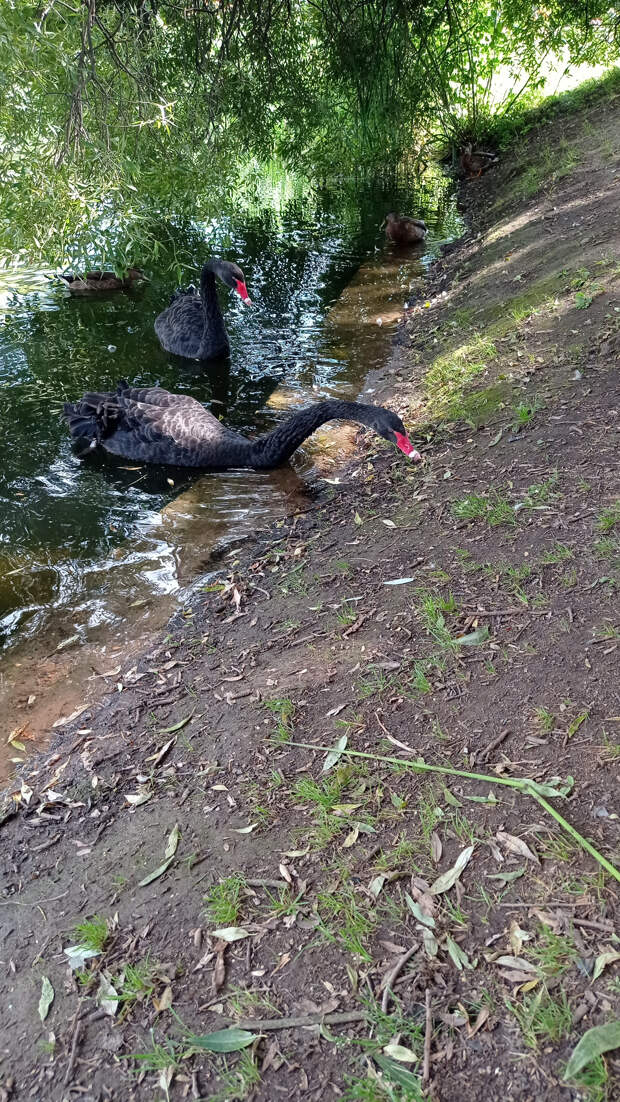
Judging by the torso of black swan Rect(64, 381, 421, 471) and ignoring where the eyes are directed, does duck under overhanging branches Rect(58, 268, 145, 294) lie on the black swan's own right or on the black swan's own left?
on the black swan's own left

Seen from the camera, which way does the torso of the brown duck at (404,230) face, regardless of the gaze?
to the viewer's left

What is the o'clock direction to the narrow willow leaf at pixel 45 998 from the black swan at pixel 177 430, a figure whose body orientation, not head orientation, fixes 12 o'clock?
The narrow willow leaf is roughly at 3 o'clock from the black swan.

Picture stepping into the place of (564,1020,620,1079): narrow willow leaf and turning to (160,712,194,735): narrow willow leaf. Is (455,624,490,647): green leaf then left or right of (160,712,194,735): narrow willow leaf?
right

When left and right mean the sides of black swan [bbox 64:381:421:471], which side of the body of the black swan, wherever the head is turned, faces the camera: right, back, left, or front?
right

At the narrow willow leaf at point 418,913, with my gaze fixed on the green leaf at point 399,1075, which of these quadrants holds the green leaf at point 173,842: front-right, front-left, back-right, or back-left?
back-right

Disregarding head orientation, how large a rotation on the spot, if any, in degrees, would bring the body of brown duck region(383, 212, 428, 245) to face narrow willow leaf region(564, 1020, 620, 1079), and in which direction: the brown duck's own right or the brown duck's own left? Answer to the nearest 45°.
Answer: approximately 90° to the brown duck's own left

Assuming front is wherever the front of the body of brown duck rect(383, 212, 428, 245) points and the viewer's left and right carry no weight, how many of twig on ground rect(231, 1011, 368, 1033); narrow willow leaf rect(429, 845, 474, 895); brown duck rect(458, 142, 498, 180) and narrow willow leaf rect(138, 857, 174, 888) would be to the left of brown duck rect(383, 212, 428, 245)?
3

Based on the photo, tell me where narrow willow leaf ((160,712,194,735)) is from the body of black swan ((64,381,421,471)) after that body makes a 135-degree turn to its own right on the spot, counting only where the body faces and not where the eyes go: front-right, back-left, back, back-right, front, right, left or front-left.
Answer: front-left

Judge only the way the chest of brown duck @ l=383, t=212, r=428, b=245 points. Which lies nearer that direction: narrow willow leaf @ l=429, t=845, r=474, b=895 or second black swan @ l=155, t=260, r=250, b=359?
the second black swan
